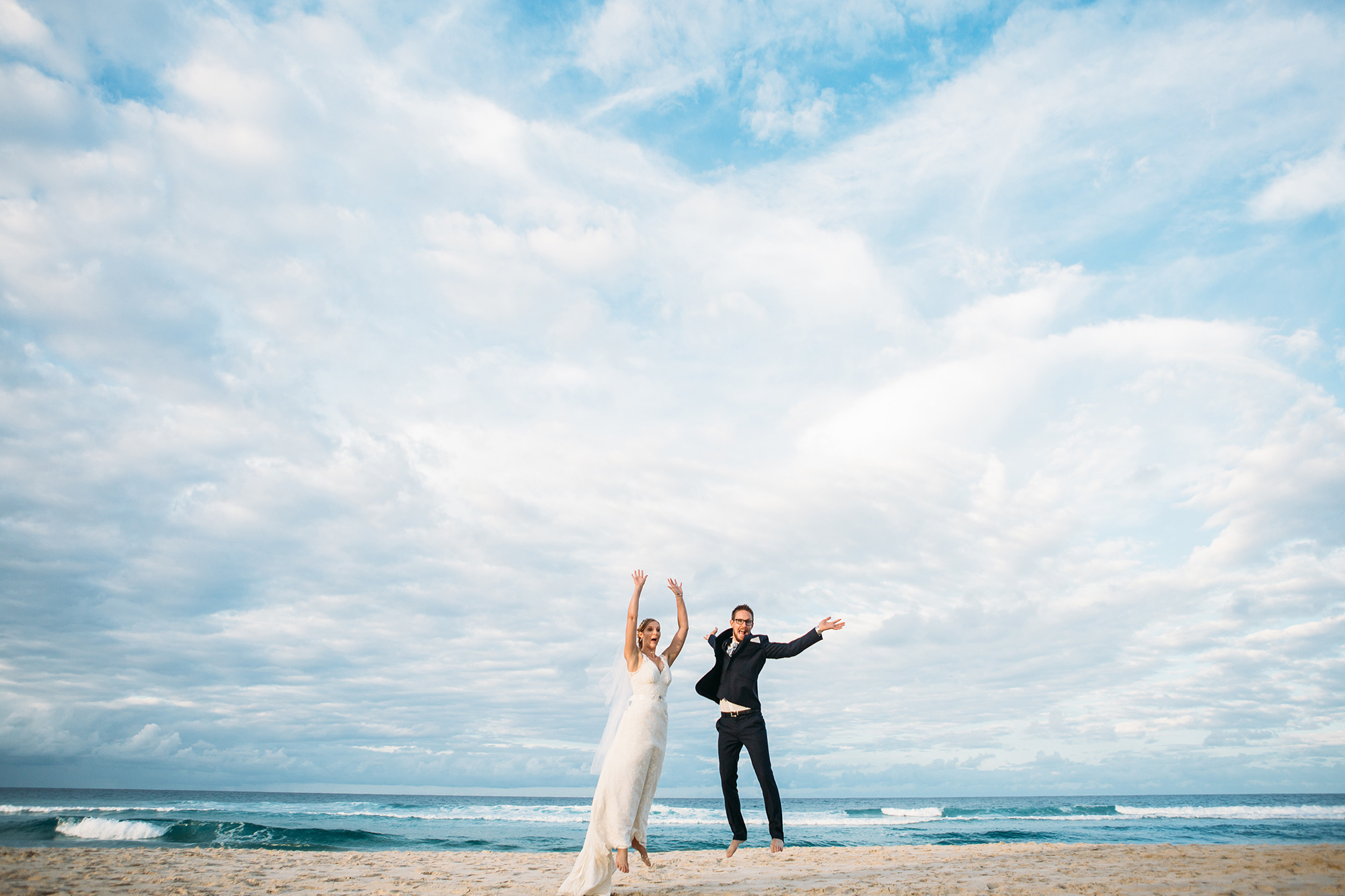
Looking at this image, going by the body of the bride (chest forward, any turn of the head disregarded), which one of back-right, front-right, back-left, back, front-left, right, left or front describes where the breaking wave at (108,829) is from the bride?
back

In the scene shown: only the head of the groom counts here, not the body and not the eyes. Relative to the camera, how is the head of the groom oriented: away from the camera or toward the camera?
toward the camera

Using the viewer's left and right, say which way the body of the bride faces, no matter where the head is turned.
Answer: facing the viewer and to the right of the viewer
